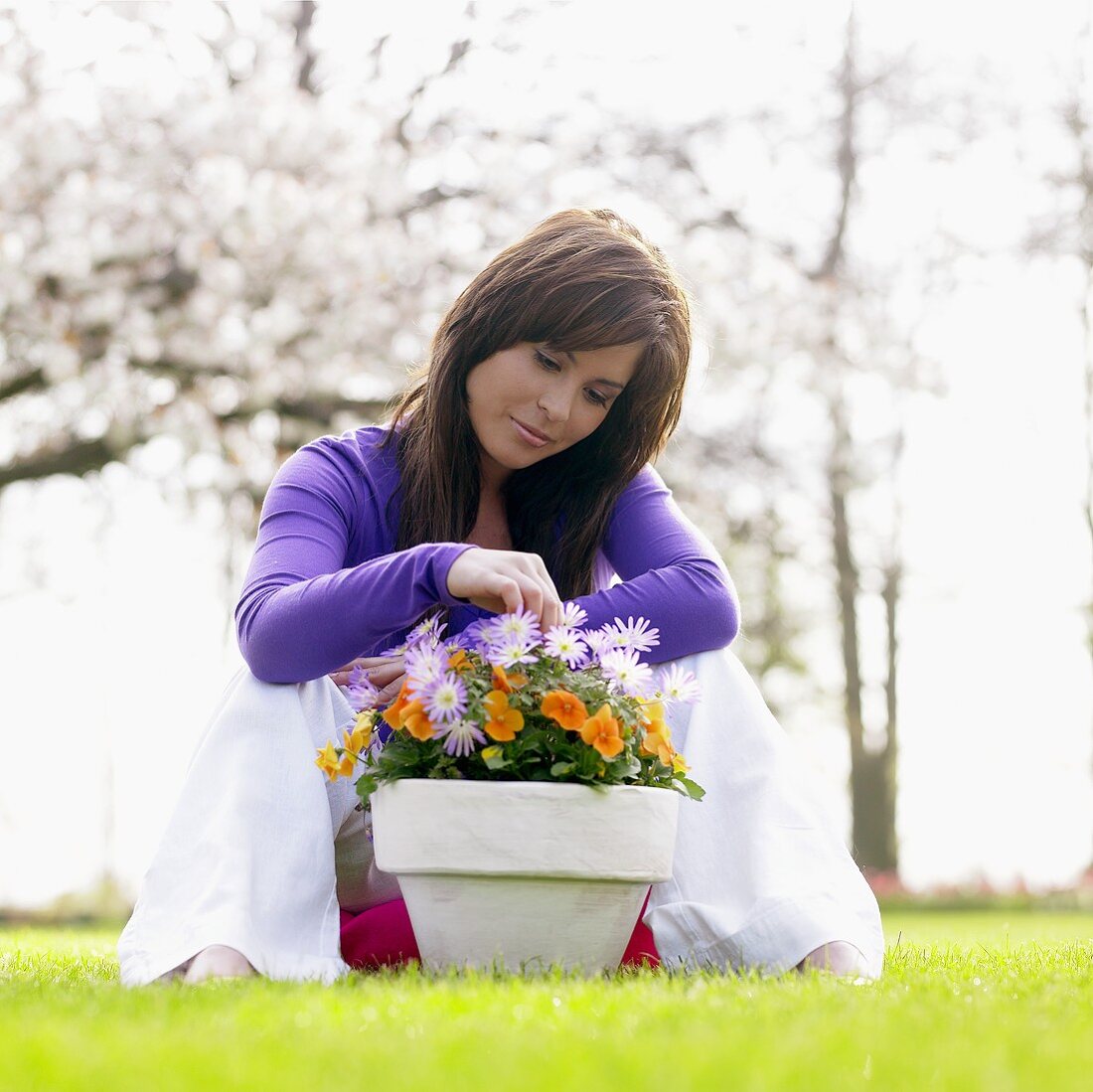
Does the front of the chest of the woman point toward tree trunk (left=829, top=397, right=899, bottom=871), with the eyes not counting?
no

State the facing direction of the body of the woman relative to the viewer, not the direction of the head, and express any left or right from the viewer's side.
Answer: facing the viewer
